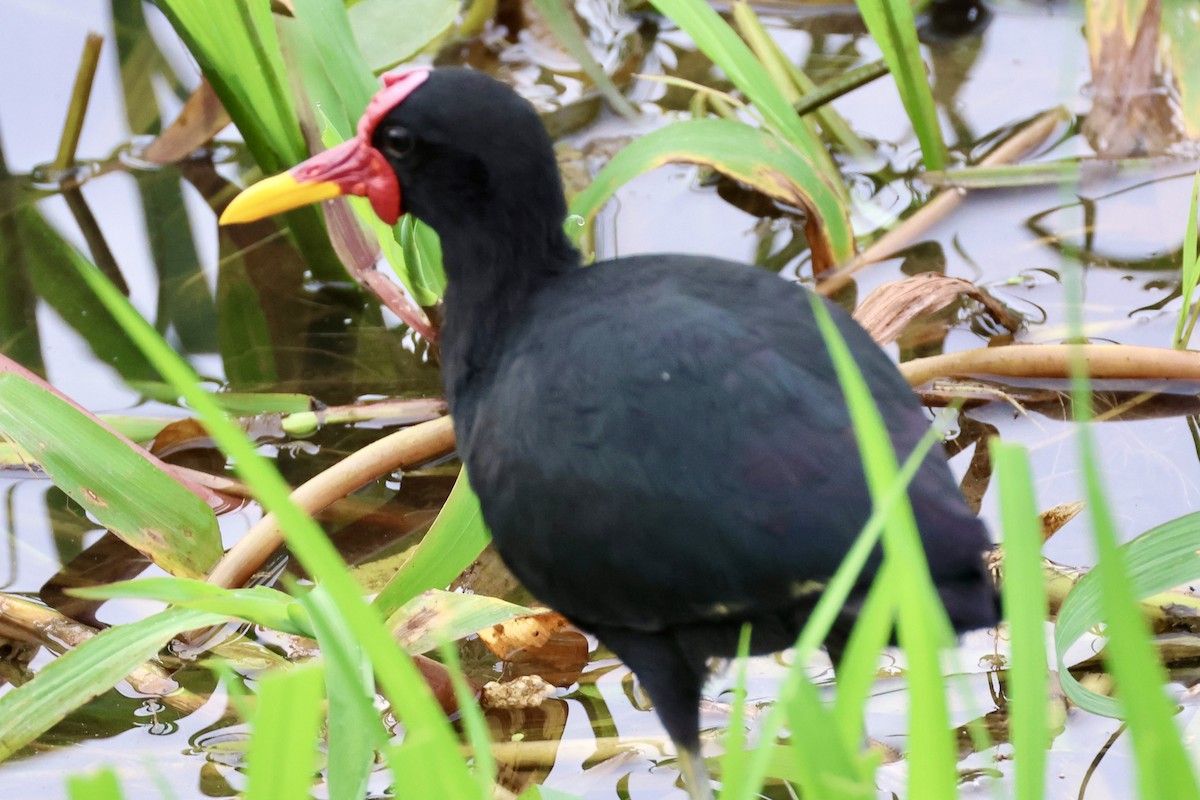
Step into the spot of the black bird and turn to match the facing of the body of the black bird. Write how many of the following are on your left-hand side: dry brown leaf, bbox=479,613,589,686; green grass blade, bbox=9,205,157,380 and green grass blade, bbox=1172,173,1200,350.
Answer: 0

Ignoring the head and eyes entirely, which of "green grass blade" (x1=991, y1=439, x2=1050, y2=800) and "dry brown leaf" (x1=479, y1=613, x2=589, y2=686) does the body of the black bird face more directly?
the dry brown leaf

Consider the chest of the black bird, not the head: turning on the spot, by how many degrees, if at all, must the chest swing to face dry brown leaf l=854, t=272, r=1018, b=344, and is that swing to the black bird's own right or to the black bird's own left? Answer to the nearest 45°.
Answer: approximately 135° to the black bird's own right

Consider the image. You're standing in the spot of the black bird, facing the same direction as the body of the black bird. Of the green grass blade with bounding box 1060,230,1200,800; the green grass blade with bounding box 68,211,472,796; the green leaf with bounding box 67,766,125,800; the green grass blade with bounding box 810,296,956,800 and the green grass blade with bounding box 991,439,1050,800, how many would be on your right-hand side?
0

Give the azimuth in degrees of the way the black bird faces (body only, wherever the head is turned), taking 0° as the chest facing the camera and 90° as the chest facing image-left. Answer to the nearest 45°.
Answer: approximately 90°

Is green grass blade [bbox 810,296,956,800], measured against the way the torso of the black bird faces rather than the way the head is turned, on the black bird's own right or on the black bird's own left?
on the black bird's own left

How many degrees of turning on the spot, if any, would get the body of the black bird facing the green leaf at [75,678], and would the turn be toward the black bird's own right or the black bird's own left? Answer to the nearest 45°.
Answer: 0° — it already faces it

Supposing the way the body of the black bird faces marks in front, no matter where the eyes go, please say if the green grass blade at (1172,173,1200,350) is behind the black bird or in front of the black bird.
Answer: behind

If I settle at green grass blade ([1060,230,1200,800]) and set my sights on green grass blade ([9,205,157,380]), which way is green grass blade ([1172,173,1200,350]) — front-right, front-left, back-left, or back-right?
front-right

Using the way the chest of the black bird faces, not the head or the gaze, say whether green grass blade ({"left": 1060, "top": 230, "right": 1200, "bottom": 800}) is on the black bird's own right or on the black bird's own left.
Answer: on the black bird's own left

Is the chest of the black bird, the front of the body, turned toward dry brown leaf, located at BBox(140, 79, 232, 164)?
no

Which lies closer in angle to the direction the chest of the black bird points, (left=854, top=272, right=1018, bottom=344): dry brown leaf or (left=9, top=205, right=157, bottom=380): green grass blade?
the green grass blade
